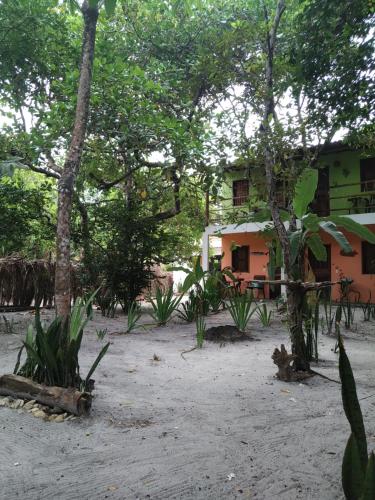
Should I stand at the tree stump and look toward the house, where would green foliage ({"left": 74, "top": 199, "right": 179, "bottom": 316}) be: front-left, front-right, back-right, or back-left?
front-left

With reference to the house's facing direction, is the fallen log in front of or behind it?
in front

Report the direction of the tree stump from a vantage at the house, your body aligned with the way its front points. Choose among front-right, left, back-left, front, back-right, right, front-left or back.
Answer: front-left

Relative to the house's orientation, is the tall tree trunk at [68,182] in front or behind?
in front

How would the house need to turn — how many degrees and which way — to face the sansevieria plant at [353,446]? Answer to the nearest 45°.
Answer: approximately 45° to its left

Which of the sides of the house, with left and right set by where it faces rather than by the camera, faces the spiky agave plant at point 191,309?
front

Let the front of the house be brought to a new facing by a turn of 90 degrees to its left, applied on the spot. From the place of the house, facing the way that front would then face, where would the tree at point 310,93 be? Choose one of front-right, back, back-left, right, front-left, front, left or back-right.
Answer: front-right

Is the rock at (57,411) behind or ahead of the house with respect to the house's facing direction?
ahead

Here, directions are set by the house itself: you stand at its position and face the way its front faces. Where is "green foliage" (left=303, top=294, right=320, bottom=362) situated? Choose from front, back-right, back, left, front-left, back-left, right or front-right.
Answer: front-left
